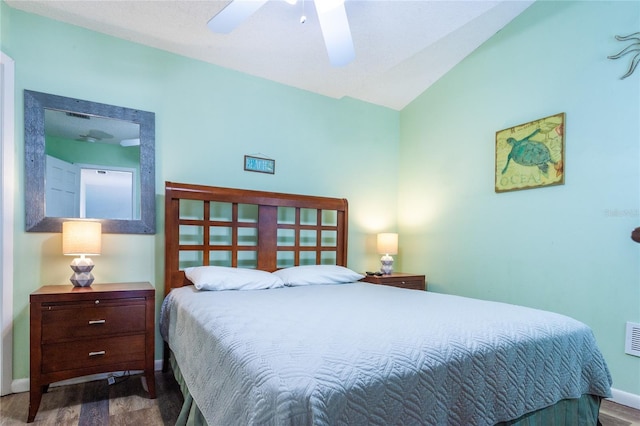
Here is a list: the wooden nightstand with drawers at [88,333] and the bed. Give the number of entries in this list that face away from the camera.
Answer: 0

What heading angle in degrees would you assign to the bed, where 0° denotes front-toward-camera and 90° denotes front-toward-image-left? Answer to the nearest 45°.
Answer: approximately 315°

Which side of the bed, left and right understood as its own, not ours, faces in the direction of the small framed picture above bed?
back

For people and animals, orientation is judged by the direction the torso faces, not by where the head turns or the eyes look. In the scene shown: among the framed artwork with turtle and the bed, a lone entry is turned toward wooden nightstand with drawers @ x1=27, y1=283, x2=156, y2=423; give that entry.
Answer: the framed artwork with turtle

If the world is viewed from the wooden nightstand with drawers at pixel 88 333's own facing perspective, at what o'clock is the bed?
The bed is roughly at 11 o'clock from the wooden nightstand with drawers.

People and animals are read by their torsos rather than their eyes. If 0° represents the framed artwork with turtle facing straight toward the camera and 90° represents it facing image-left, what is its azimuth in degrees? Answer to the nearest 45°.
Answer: approximately 45°

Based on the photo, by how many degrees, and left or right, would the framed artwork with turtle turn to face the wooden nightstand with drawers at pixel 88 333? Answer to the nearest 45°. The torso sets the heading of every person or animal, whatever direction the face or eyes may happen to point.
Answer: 0° — it already faces it
